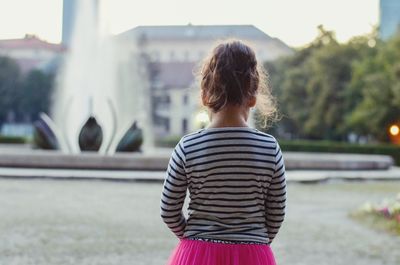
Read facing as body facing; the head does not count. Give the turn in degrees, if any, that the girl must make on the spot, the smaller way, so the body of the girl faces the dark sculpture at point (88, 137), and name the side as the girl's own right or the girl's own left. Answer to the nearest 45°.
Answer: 0° — they already face it

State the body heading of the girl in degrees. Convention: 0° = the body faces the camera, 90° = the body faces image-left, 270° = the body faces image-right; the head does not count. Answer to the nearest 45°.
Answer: approximately 180°

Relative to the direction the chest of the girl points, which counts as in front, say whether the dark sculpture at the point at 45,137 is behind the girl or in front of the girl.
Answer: in front

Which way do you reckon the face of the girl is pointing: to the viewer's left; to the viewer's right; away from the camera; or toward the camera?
away from the camera

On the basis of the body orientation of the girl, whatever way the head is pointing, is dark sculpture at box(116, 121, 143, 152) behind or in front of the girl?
in front
